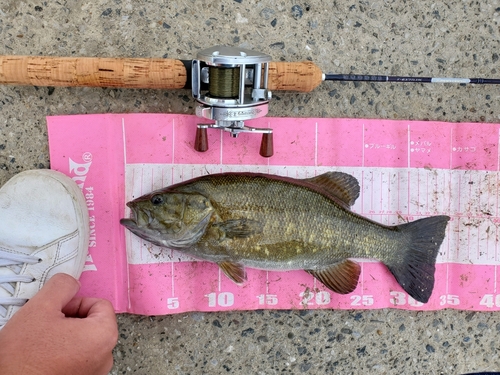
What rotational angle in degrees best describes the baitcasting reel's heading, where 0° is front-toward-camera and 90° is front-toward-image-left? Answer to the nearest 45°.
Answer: approximately 270°

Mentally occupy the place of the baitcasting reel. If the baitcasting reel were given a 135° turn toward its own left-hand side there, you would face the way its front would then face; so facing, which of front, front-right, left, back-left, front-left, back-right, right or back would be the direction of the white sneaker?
front-left
